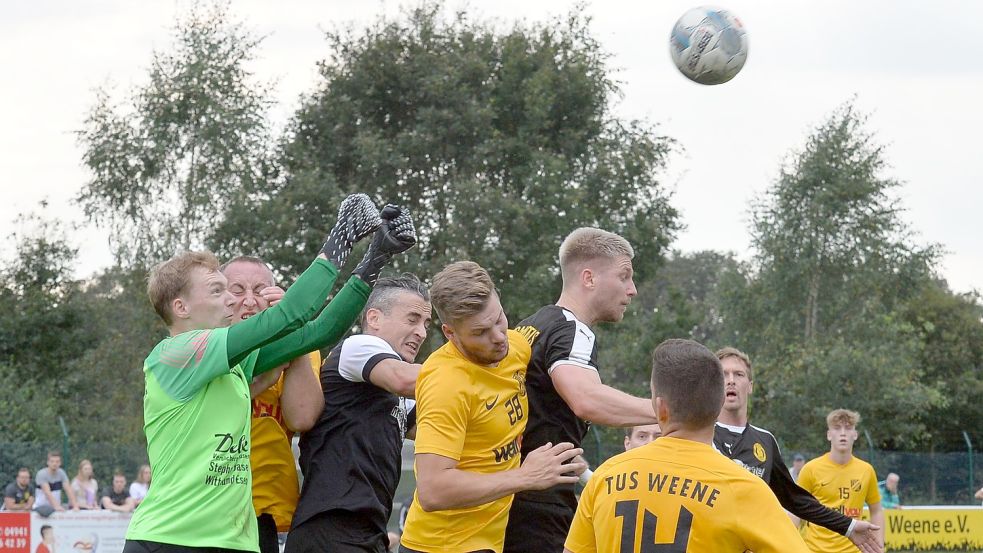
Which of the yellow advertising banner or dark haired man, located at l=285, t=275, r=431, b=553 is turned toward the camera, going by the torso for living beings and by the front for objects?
the yellow advertising banner

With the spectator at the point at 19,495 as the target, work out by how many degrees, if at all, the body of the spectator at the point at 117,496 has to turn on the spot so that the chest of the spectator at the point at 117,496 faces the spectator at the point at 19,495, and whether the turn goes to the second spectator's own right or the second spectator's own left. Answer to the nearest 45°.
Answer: approximately 90° to the second spectator's own right

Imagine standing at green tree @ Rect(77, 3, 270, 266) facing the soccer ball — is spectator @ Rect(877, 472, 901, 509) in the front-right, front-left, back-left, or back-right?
front-left

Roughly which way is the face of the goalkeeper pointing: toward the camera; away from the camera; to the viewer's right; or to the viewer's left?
to the viewer's right

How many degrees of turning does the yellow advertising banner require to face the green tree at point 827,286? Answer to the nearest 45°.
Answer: approximately 180°

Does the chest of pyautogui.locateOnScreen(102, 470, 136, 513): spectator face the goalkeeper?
yes

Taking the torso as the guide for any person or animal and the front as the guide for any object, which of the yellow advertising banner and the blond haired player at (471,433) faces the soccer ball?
the yellow advertising banner

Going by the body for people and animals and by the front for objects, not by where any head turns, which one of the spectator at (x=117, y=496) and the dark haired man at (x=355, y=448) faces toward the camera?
the spectator

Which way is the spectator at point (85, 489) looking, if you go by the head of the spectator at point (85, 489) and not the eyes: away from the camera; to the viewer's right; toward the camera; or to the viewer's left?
toward the camera

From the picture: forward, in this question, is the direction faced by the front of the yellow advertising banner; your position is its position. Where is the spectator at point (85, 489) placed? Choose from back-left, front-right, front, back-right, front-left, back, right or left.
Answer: front-right

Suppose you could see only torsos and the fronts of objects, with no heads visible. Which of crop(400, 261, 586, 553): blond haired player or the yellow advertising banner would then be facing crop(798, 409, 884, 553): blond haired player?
the yellow advertising banner

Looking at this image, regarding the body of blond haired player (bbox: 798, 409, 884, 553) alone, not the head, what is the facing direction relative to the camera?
toward the camera

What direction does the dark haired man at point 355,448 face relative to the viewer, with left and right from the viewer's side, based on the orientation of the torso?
facing to the right of the viewer

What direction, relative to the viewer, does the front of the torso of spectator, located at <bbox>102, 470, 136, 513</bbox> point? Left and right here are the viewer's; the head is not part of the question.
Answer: facing the viewer
